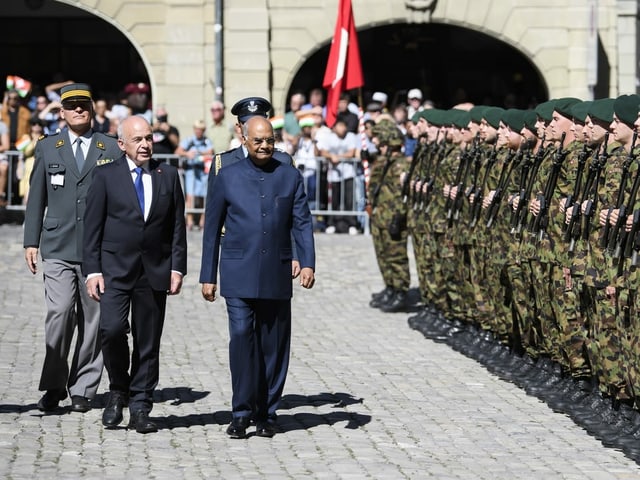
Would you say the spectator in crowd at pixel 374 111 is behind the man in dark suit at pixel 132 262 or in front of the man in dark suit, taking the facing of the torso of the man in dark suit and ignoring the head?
behind

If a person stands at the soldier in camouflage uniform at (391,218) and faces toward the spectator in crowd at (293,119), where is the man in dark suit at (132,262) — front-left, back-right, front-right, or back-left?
back-left

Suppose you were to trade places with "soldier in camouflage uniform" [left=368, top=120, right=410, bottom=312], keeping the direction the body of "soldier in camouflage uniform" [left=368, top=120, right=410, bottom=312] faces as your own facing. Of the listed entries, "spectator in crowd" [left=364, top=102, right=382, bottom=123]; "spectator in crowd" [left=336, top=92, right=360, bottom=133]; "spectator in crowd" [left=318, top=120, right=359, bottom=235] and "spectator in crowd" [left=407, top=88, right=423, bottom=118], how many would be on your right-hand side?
4

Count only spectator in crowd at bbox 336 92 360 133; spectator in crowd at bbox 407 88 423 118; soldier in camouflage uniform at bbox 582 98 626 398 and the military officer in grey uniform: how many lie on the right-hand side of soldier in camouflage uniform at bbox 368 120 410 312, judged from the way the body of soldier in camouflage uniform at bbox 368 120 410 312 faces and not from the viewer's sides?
2

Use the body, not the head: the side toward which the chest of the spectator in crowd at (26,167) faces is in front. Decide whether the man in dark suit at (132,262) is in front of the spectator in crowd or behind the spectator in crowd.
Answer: in front

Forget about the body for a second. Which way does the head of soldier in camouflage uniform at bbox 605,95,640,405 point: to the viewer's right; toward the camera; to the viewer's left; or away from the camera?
to the viewer's left

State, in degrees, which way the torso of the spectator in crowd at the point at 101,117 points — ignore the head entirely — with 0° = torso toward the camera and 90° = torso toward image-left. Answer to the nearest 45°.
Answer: approximately 0°

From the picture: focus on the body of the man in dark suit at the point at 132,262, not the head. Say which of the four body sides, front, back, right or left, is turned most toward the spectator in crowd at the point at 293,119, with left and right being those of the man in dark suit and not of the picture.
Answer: back

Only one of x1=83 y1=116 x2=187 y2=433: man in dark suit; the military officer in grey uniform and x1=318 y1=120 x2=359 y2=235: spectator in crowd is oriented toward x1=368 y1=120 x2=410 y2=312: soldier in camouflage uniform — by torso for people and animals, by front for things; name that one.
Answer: the spectator in crowd

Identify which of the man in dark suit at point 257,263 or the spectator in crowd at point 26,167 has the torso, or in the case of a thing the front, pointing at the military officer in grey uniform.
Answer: the spectator in crowd
